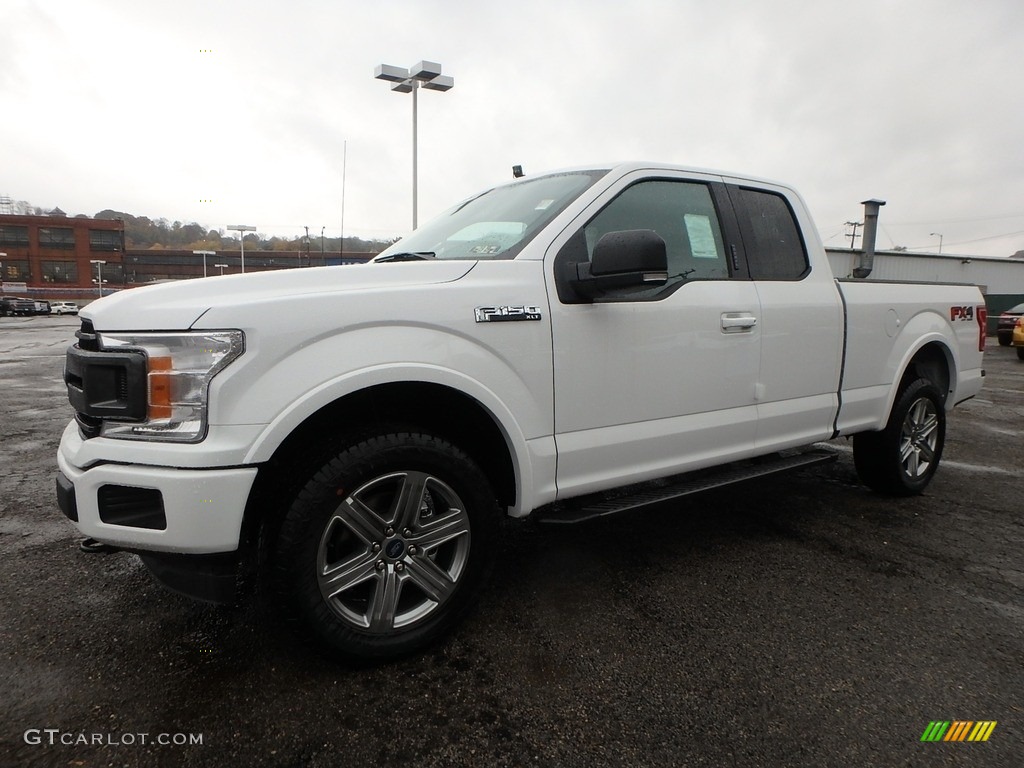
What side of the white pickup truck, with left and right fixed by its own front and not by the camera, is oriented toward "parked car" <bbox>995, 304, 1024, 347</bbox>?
back

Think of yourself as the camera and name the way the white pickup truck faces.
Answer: facing the viewer and to the left of the viewer

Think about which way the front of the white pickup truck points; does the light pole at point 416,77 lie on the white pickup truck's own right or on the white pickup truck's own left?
on the white pickup truck's own right

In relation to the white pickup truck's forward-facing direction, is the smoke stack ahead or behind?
behind

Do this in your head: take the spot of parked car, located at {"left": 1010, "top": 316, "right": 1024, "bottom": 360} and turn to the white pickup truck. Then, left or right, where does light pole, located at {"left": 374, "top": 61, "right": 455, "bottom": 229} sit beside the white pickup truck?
right

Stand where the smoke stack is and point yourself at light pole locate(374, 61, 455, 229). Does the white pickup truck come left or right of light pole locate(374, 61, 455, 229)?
left
